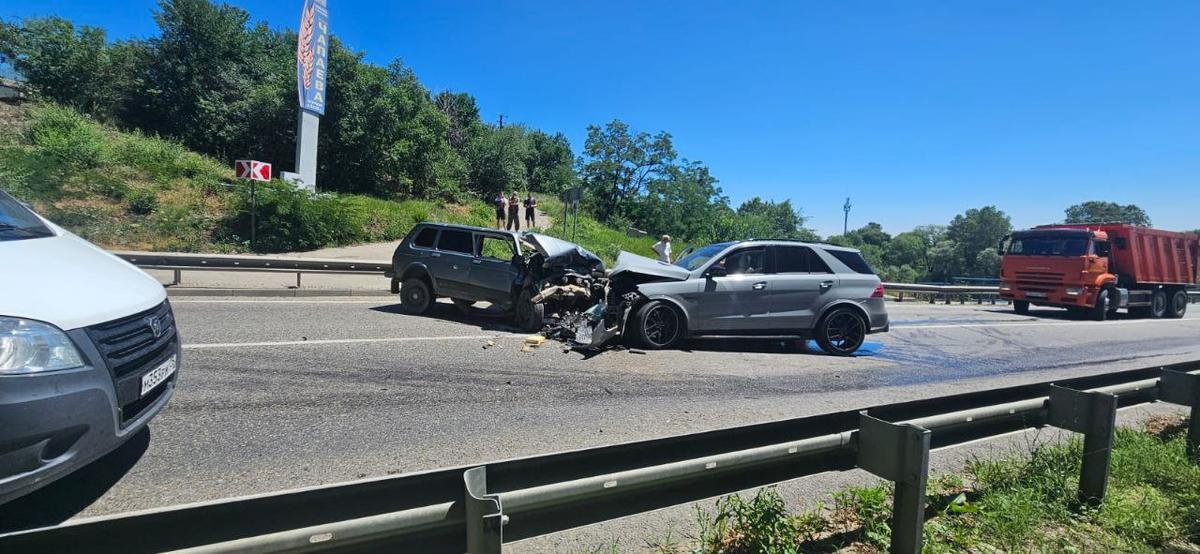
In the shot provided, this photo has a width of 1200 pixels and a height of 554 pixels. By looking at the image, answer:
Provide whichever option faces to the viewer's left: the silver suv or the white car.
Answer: the silver suv

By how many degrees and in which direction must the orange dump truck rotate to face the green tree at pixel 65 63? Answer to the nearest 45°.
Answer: approximately 45° to its right

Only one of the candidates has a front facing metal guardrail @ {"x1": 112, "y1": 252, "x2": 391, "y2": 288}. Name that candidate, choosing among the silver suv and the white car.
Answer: the silver suv

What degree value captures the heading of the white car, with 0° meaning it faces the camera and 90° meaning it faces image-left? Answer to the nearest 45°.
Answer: approximately 315°

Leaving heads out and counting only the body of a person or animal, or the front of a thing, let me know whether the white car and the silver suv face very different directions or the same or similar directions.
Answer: very different directions

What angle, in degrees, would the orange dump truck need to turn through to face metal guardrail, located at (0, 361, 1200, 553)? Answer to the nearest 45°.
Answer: approximately 45° to its left

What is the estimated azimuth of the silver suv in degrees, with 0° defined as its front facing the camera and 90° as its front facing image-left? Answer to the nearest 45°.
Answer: approximately 90°

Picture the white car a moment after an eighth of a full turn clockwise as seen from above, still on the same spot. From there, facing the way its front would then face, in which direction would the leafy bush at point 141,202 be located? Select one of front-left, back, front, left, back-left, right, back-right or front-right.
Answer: back

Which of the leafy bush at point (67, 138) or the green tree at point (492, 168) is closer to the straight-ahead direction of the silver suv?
the leafy bush

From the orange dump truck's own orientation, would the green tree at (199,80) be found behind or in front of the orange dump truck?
in front

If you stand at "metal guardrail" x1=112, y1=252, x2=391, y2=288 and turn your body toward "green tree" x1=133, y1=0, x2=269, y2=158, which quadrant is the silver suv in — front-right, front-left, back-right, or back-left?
back-right

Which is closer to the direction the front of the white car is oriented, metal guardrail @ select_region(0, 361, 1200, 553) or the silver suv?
the metal guardrail

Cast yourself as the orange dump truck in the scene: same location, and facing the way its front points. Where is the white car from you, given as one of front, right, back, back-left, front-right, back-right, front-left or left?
front-left

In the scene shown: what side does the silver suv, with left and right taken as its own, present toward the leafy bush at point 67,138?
front

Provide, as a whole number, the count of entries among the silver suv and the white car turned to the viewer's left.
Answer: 1
